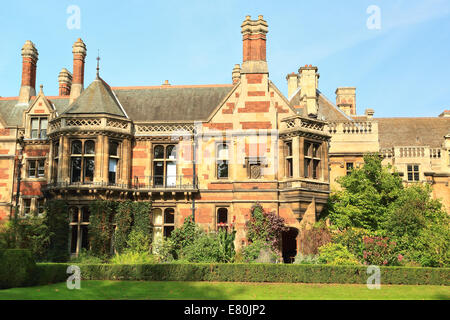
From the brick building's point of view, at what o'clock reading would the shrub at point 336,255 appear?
The shrub is roughly at 10 o'clock from the brick building.

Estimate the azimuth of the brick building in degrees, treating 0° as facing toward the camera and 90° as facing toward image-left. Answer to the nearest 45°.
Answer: approximately 0°

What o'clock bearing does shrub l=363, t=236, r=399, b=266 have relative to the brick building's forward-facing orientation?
The shrub is roughly at 10 o'clock from the brick building.

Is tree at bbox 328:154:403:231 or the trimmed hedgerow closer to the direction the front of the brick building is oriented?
the trimmed hedgerow

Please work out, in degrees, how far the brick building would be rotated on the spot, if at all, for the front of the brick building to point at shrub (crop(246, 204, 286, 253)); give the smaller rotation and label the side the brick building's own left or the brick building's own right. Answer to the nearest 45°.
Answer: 0° — it already faces it

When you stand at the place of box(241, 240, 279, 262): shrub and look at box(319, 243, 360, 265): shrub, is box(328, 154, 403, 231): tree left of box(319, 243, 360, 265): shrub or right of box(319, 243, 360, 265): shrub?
left
